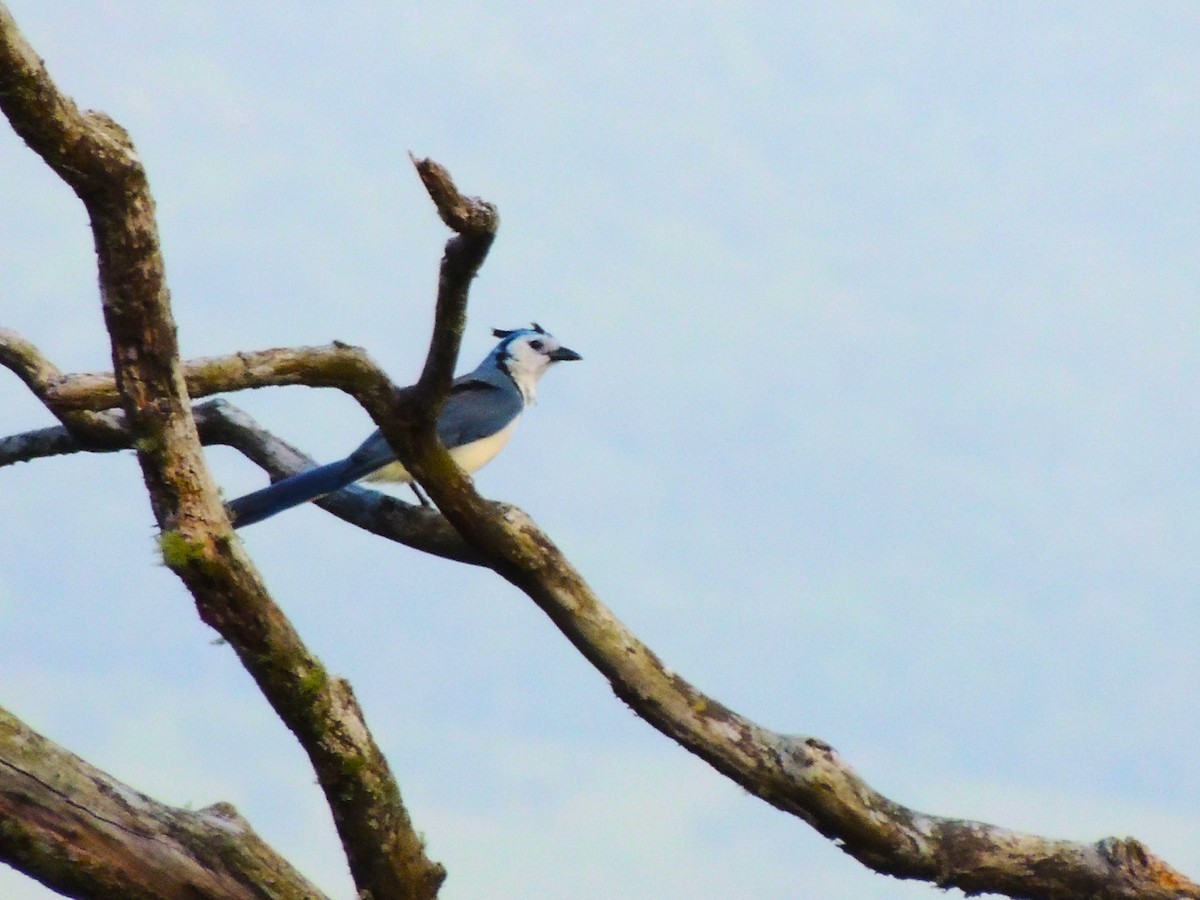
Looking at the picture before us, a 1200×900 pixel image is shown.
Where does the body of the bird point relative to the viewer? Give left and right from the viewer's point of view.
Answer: facing to the right of the viewer

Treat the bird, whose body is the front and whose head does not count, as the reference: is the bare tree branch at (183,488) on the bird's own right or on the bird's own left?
on the bird's own right
